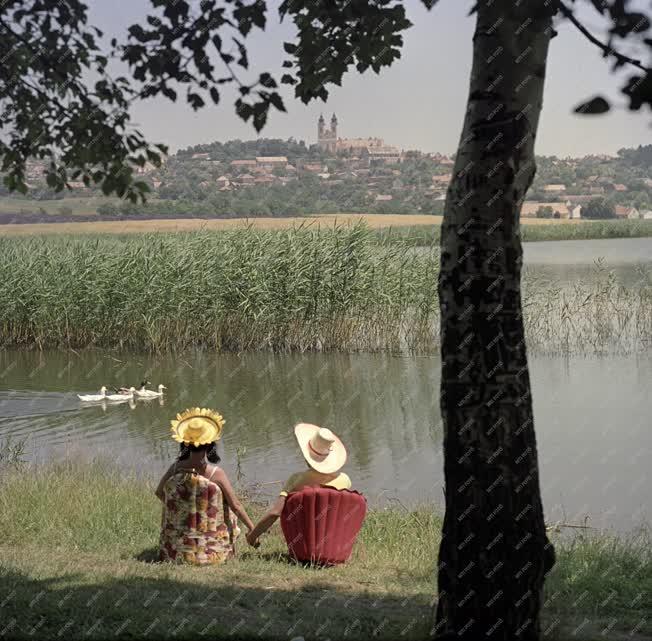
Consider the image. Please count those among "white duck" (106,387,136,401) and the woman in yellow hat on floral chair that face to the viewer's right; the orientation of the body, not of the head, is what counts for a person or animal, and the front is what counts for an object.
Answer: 1

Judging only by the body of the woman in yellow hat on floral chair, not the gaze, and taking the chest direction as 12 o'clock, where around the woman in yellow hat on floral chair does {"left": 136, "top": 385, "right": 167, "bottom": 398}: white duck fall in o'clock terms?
The white duck is roughly at 12 o'clock from the woman in yellow hat on floral chair.

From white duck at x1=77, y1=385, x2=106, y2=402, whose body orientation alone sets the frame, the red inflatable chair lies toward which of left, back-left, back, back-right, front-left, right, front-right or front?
right

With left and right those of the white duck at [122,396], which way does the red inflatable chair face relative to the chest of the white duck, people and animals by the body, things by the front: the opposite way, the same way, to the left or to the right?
to the left

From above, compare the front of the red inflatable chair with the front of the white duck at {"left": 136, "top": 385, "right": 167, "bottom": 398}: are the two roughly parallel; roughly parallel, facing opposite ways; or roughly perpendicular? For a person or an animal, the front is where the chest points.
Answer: roughly perpendicular

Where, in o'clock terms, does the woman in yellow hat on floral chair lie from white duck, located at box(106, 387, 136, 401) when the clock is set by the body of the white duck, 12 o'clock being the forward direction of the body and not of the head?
The woman in yellow hat on floral chair is roughly at 3 o'clock from the white duck.

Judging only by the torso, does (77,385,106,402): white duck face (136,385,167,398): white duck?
yes

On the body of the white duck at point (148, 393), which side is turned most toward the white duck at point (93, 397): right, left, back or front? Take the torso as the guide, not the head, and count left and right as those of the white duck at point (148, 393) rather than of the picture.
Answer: back

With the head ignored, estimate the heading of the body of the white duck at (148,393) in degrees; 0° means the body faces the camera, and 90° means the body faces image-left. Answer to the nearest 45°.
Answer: approximately 270°

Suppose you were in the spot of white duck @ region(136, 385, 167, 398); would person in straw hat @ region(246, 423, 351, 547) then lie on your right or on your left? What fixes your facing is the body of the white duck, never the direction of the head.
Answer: on your right

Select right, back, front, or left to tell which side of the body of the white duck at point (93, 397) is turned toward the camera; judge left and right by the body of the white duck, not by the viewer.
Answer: right

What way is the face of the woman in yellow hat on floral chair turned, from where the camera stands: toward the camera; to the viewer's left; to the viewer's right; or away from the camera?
away from the camera

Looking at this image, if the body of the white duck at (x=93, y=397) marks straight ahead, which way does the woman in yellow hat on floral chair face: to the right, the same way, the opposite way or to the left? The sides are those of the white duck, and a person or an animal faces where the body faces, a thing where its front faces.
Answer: to the left

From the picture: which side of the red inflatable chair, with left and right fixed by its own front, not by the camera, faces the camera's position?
back

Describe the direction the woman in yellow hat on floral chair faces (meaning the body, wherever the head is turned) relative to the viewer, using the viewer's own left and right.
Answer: facing away from the viewer

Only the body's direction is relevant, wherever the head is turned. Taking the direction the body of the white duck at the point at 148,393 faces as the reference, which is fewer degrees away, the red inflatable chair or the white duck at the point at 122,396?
the red inflatable chair

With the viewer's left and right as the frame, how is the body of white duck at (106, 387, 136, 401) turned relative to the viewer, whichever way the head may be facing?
facing to the right of the viewer

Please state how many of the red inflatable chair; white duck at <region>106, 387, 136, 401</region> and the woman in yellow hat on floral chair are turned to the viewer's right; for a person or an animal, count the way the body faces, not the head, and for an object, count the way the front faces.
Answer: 1
